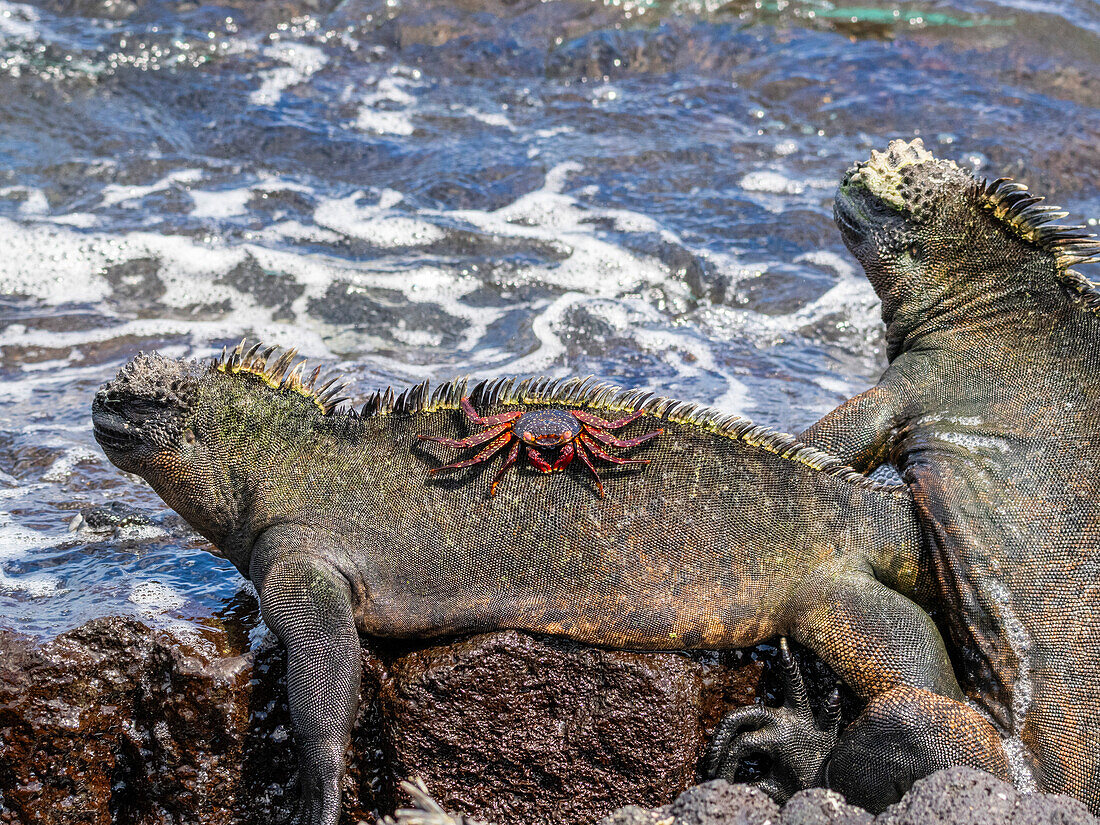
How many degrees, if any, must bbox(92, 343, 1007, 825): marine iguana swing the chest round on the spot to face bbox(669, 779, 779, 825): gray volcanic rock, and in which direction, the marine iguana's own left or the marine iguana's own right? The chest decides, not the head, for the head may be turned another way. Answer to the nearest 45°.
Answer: approximately 135° to the marine iguana's own left

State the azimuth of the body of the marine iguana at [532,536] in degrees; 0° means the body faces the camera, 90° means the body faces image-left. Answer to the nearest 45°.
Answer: approximately 90°
